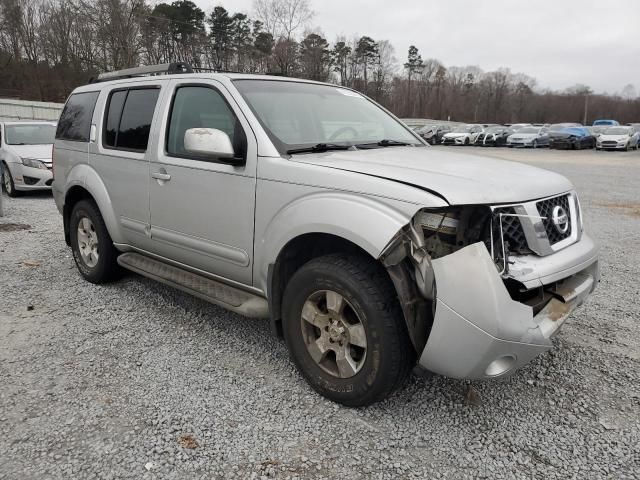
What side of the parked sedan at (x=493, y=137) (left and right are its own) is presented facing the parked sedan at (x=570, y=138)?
left

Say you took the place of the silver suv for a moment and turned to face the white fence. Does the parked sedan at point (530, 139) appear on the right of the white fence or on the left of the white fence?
right

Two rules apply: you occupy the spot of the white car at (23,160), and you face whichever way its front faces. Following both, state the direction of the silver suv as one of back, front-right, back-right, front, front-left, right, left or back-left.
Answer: front-right

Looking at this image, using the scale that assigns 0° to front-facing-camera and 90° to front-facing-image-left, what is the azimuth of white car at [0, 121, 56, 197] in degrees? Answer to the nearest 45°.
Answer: approximately 315°

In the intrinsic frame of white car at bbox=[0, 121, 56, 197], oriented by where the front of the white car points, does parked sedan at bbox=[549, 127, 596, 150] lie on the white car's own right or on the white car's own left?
on the white car's own left

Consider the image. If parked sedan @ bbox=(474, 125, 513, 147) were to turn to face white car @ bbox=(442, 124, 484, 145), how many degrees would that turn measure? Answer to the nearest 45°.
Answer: approximately 45° to its right

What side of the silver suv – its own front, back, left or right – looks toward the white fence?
back

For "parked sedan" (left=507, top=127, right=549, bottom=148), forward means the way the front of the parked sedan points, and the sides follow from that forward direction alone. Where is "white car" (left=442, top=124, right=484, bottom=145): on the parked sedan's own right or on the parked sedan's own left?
on the parked sedan's own right
